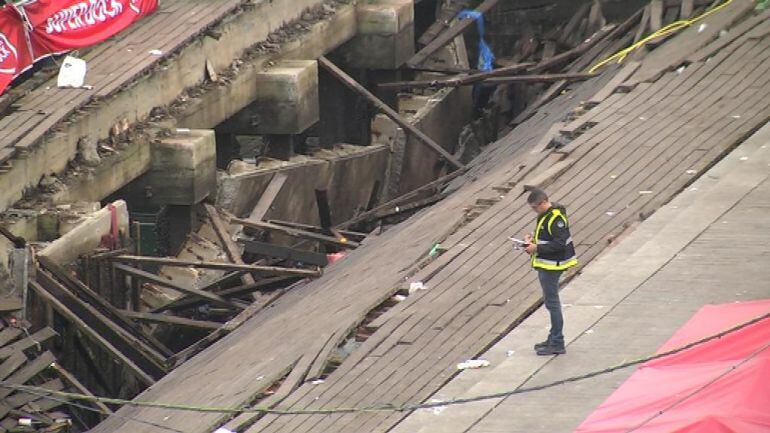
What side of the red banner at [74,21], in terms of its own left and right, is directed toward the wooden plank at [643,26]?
left

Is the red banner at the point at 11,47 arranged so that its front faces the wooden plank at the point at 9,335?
yes

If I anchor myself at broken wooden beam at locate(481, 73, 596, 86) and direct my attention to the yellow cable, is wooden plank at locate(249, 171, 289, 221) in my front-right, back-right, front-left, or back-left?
back-right

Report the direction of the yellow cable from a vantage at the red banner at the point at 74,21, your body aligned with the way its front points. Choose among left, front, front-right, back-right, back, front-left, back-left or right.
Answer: left

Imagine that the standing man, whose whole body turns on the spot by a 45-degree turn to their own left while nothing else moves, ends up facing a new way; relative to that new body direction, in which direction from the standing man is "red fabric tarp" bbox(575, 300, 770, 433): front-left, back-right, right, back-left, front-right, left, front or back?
left

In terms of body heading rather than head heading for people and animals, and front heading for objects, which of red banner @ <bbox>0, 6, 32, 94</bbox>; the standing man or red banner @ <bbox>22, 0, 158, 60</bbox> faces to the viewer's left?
the standing man

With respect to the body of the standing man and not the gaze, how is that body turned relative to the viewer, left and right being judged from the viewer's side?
facing to the left of the viewer

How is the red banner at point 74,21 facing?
toward the camera

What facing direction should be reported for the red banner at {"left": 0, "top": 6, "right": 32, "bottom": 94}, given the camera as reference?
facing the viewer

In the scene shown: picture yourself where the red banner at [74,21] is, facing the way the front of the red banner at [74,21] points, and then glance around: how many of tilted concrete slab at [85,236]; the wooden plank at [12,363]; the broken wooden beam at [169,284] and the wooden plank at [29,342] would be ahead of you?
4

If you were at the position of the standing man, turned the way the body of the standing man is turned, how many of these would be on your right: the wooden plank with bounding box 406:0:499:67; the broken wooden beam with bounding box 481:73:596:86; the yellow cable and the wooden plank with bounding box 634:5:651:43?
4

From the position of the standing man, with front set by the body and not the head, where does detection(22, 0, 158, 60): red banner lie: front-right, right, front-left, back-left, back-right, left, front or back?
front-right

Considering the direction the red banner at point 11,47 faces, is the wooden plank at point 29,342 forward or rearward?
forward

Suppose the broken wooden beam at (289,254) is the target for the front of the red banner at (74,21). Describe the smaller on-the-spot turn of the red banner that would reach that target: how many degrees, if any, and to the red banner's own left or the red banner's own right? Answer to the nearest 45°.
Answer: approximately 45° to the red banner's own left
